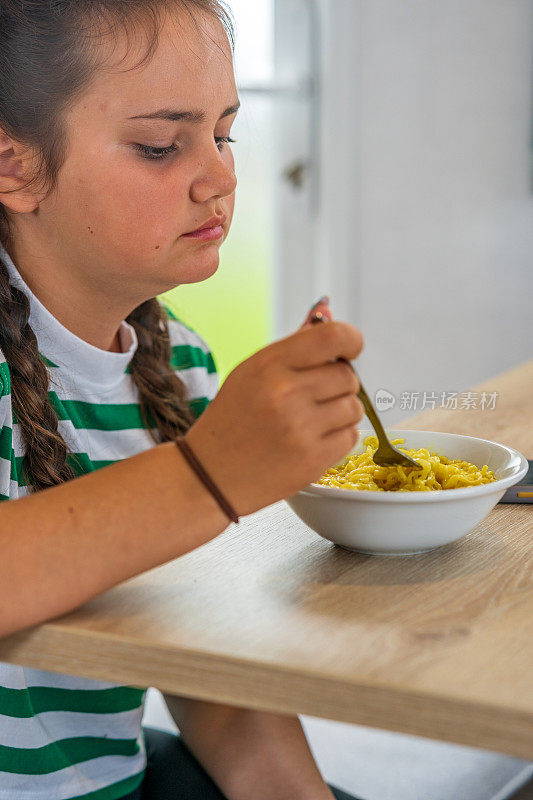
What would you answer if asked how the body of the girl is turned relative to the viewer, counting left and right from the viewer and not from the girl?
facing the viewer and to the right of the viewer
